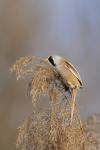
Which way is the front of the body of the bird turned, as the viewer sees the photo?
to the viewer's left
